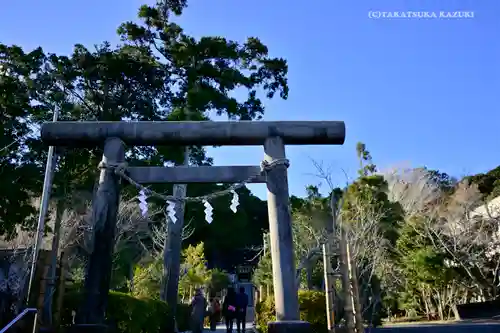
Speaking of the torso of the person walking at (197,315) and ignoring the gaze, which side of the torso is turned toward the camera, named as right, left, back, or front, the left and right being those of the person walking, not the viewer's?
back

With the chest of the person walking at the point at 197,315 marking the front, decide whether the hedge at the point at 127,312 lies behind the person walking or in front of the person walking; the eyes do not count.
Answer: behind

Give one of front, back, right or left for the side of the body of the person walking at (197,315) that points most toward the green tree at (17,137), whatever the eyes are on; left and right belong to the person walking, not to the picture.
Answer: left

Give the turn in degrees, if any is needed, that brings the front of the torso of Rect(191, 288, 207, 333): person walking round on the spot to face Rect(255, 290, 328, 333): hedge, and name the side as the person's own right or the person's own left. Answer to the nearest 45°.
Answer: approximately 135° to the person's own right
